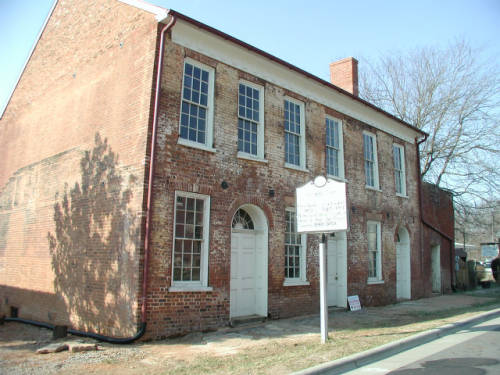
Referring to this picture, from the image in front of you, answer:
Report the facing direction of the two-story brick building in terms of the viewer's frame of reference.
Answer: facing the viewer and to the right of the viewer

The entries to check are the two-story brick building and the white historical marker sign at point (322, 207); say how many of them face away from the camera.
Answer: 0

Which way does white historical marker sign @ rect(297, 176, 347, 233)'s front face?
toward the camera

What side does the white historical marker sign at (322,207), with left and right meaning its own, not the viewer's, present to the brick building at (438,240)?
back

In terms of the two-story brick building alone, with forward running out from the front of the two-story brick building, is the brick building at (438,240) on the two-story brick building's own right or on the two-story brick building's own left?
on the two-story brick building's own left

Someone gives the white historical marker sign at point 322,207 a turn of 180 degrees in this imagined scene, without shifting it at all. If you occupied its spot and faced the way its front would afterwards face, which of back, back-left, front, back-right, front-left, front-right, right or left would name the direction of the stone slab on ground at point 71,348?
left

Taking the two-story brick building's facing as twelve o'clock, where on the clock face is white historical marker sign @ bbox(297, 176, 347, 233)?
The white historical marker sign is roughly at 12 o'clock from the two-story brick building.

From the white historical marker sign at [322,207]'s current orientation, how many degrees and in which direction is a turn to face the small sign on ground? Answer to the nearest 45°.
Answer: approximately 180°
